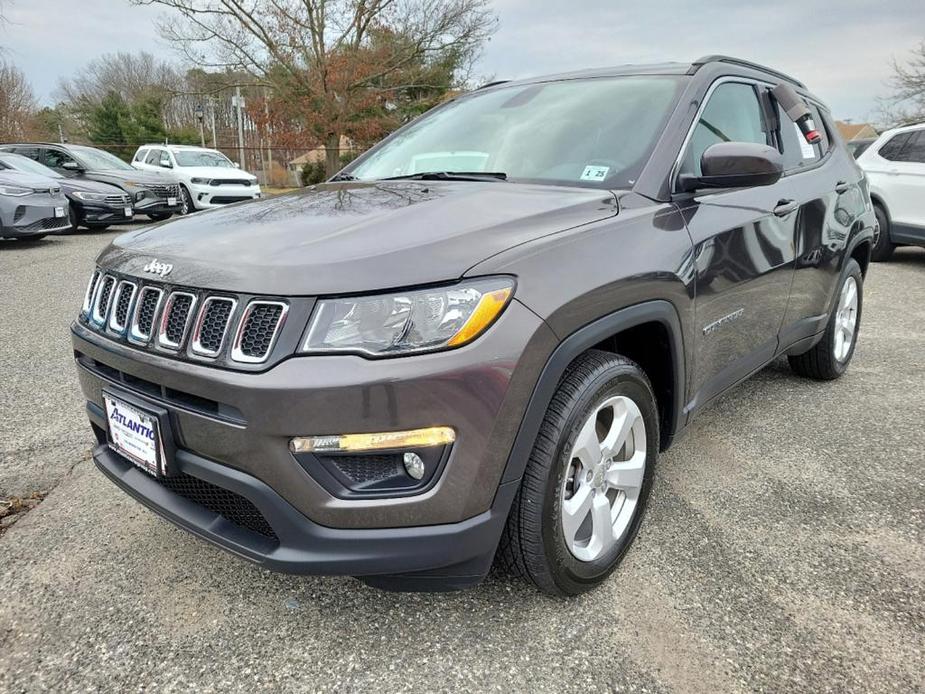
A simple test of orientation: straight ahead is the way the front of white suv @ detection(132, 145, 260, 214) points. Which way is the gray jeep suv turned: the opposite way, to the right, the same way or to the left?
to the right

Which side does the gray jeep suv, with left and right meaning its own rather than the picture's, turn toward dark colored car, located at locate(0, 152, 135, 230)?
right

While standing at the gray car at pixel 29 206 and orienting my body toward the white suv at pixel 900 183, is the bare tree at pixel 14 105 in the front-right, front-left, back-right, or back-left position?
back-left

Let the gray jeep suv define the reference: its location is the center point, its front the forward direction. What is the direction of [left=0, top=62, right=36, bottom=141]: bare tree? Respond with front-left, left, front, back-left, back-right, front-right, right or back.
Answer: right

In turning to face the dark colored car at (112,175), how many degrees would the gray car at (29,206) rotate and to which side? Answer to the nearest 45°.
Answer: approximately 90° to its left

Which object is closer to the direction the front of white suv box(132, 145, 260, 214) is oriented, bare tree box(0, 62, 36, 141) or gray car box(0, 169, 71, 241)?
the gray car

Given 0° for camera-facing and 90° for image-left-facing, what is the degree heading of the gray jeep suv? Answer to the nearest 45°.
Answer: approximately 45°

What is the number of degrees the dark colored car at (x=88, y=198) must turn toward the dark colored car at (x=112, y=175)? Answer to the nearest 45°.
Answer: approximately 135° to its left

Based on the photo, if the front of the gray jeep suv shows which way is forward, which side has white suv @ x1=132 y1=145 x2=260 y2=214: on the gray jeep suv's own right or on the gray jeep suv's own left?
on the gray jeep suv's own right

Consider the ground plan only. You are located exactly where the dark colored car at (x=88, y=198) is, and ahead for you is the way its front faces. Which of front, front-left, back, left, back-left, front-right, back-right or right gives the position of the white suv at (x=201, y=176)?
left

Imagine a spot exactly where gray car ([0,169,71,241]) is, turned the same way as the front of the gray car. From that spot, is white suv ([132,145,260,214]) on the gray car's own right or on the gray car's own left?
on the gray car's own left
